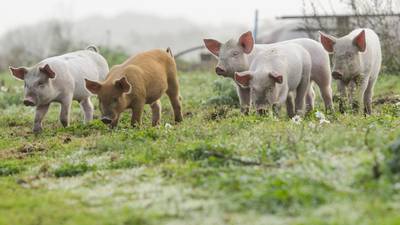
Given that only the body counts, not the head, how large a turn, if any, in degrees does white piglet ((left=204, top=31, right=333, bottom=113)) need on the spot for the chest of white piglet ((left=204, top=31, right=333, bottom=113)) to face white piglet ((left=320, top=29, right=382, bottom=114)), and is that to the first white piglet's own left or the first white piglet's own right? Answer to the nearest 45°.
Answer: approximately 180°

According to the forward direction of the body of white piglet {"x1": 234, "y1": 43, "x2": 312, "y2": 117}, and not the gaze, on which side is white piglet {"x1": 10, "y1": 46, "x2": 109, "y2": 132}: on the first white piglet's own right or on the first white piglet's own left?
on the first white piglet's own right

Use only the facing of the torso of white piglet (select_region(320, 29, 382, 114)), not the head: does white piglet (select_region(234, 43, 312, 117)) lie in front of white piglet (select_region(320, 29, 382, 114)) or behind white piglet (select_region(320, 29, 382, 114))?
in front

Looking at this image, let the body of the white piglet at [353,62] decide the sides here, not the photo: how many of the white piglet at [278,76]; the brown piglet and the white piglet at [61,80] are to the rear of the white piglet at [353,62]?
0

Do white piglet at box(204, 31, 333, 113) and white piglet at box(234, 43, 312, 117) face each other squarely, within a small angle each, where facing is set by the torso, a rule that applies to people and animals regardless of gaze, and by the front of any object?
no

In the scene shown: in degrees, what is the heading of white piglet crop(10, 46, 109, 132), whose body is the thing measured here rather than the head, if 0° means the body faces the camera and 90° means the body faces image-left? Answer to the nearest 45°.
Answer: approximately 45°

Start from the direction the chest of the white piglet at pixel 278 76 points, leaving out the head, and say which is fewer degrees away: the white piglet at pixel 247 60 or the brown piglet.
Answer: the brown piglet

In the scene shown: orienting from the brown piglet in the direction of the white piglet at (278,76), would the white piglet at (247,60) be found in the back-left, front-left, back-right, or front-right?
front-left

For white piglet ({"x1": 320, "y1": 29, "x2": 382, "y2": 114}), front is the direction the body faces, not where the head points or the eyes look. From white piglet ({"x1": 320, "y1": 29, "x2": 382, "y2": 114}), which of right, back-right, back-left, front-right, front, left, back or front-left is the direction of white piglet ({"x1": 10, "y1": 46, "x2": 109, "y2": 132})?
front-right

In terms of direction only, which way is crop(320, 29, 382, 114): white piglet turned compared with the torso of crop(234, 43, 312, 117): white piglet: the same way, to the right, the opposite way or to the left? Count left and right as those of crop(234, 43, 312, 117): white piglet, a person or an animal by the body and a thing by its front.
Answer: the same way

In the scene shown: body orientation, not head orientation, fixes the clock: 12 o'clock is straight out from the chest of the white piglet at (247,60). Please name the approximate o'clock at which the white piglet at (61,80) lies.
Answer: the white piglet at (61,80) is roughly at 12 o'clock from the white piglet at (247,60).

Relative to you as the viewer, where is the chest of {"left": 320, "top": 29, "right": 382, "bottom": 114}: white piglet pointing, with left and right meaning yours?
facing the viewer and to the left of the viewer

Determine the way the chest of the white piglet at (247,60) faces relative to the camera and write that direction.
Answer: to the viewer's left

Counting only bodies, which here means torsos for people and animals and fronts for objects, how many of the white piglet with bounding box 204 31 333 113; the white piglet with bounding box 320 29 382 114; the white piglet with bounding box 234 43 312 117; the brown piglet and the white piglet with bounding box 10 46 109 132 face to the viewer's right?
0

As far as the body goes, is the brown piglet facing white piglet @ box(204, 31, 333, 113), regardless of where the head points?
no
